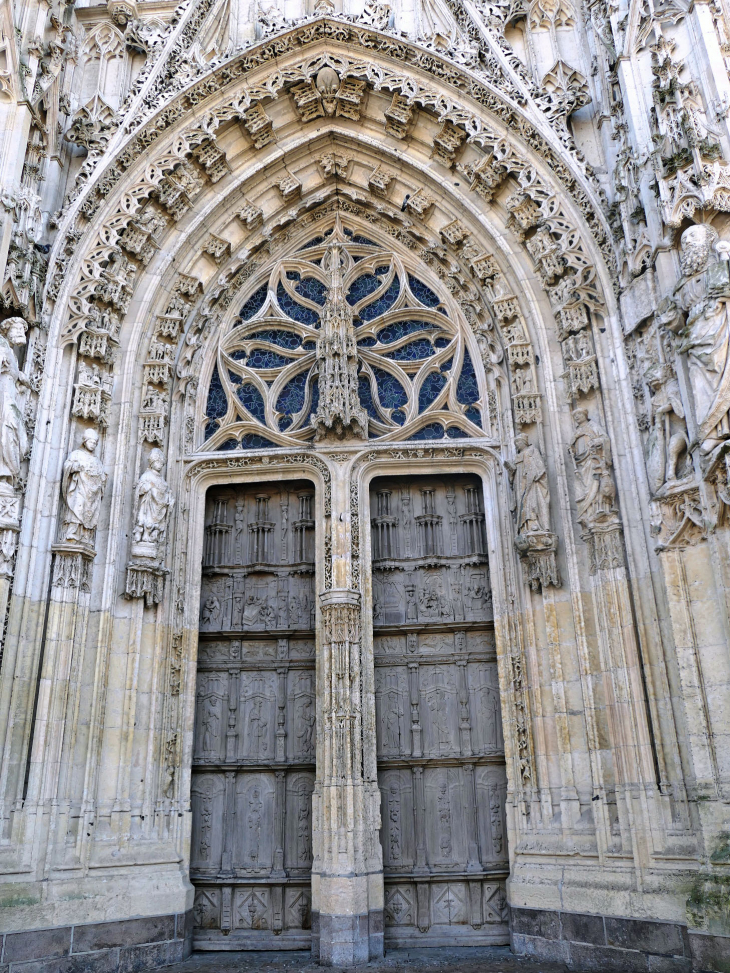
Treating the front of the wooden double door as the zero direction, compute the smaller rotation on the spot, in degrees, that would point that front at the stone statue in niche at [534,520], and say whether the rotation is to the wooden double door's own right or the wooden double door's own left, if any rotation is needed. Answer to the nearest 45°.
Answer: approximately 45° to the wooden double door's own left

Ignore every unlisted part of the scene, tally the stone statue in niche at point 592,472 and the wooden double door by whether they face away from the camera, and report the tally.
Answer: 0

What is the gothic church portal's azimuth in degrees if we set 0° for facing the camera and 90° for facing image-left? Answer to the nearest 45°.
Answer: approximately 0°

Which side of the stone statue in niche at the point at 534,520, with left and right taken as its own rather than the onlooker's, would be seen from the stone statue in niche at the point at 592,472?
left

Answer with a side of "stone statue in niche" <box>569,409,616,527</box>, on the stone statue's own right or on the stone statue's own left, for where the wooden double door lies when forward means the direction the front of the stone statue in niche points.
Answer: on the stone statue's own right

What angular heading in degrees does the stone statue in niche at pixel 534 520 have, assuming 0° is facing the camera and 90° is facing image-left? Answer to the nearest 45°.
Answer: approximately 45°

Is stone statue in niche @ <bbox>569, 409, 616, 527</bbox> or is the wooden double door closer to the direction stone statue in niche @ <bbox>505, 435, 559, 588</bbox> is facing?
the wooden double door

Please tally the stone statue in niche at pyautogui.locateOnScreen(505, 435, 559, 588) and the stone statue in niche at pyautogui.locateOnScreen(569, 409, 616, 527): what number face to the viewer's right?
0
